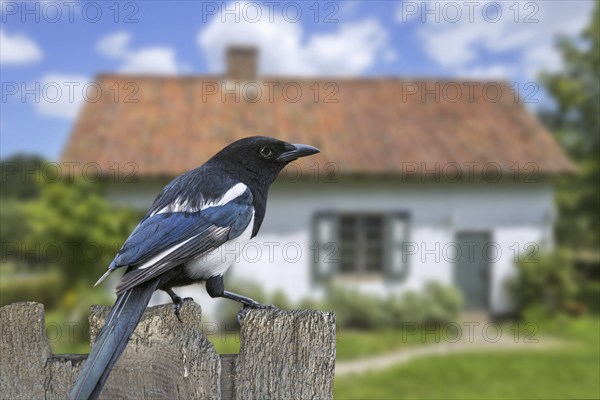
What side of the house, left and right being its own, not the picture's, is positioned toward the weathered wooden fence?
front

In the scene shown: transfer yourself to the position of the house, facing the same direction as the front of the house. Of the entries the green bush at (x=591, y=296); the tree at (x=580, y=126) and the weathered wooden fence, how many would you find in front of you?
1

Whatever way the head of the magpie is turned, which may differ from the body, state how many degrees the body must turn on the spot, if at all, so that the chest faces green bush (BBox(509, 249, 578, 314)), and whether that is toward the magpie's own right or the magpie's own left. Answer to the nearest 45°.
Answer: approximately 45° to the magpie's own left

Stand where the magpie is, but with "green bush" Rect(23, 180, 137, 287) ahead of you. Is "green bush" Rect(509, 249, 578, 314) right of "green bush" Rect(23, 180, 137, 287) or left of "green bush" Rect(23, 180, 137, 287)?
right

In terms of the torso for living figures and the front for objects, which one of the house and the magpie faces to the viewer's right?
the magpie

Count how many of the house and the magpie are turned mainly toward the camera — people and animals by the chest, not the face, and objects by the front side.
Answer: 1

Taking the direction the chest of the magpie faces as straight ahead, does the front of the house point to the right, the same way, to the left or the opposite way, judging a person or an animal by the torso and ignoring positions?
to the right

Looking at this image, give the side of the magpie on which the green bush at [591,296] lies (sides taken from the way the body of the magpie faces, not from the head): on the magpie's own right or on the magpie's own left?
on the magpie's own left

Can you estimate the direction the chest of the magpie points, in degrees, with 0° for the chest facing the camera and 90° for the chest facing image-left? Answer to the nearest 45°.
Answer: approximately 270°

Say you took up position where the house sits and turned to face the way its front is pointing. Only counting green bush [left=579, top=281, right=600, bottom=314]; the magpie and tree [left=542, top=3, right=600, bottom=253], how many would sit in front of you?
1

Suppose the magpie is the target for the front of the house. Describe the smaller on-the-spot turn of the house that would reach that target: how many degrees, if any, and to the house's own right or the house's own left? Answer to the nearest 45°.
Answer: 0° — it already faces it

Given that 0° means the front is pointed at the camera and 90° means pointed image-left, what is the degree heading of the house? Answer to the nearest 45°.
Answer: approximately 0°
